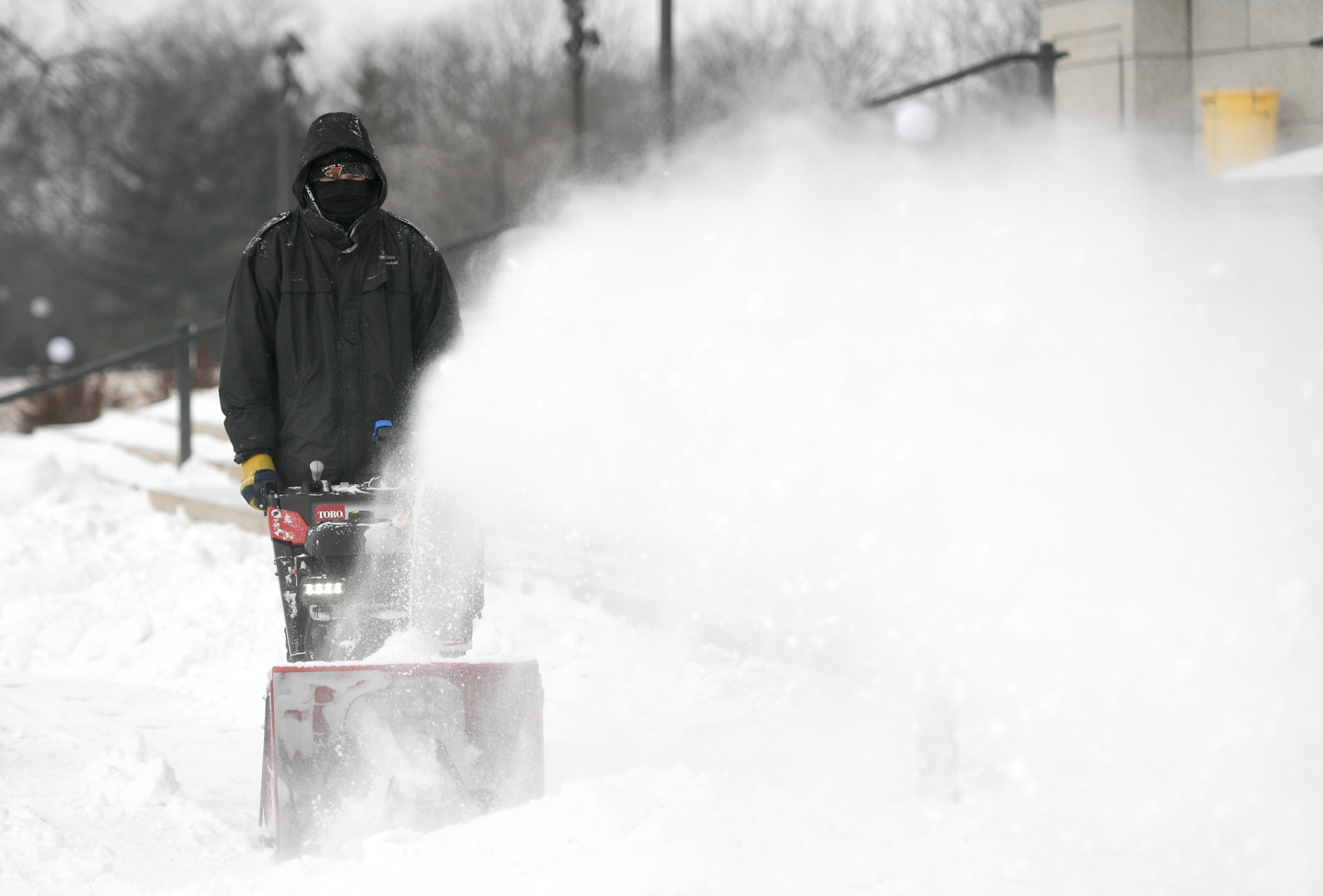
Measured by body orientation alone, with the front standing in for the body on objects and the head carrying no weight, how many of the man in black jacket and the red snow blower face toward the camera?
2

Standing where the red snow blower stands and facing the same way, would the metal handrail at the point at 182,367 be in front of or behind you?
behind

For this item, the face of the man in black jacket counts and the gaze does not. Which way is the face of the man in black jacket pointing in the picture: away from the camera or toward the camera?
toward the camera

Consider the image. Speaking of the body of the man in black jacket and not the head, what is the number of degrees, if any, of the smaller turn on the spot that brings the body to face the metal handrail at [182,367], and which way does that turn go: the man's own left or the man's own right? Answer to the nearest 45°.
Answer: approximately 180°

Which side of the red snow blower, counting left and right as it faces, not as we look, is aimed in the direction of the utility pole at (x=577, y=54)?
back

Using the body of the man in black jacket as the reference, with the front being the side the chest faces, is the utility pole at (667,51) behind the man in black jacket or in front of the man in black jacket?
behind

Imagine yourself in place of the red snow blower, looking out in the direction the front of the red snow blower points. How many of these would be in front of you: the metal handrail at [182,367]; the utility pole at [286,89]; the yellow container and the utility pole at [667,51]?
0

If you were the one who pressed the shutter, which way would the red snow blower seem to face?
facing the viewer

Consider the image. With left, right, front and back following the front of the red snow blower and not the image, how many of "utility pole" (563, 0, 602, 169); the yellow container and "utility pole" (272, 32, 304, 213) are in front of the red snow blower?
0

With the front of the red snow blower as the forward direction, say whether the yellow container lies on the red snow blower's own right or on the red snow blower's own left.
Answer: on the red snow blower's own left

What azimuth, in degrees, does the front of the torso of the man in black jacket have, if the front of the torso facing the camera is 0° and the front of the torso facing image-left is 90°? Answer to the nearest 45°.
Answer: approximately 0°

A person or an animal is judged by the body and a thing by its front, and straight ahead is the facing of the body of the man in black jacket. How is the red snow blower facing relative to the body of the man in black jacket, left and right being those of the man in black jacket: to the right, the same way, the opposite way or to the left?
the same way

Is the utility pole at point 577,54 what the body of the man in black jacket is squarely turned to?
no

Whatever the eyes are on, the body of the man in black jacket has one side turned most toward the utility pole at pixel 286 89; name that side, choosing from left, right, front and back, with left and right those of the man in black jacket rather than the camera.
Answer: back
